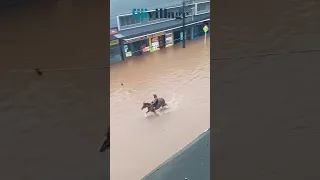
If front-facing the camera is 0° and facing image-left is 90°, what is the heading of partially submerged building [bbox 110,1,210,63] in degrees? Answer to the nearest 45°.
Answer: approximately 315°

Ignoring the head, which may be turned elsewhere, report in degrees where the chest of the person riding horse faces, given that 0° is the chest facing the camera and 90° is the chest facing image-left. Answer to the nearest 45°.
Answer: approximately 45°

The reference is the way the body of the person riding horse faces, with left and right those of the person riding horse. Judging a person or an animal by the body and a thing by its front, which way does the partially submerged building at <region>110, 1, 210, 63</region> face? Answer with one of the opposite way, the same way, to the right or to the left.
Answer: to the left
